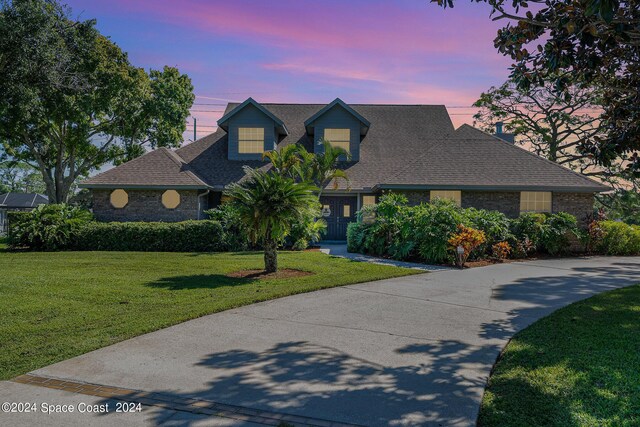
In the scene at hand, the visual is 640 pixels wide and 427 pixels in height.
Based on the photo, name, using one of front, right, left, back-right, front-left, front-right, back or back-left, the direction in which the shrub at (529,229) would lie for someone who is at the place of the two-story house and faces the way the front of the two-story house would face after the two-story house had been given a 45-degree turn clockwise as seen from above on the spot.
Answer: left

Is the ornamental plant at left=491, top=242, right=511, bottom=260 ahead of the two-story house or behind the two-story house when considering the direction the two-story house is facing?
ahead

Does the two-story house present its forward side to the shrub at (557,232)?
no

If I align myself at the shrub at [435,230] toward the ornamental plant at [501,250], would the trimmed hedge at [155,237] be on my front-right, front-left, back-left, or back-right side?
back-left

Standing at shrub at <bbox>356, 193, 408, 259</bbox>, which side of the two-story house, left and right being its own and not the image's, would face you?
front

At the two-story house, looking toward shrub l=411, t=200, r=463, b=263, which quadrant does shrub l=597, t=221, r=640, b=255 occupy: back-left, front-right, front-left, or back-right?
front-left

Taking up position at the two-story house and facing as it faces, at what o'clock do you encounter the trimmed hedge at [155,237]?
The trimmed hedge is roughly at 2 o'clock from the two-story house.

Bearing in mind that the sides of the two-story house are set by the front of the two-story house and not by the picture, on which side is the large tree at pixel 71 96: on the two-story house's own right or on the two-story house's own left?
on the two-story house's own right

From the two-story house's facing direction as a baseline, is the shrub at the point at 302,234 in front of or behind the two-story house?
in front

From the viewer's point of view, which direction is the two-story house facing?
toward the camera

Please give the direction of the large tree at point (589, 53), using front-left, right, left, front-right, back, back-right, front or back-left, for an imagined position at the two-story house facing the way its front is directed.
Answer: front

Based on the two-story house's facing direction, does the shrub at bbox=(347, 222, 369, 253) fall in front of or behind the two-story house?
in front

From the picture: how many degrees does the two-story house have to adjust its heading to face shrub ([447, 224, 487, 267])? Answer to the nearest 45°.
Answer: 0° — it already faces it
